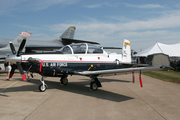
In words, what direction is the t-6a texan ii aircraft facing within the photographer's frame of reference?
facing the viewer and to the left of the viewer

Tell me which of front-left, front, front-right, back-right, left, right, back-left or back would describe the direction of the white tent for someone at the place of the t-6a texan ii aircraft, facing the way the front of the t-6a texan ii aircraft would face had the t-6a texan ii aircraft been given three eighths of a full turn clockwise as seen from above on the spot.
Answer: front-right
